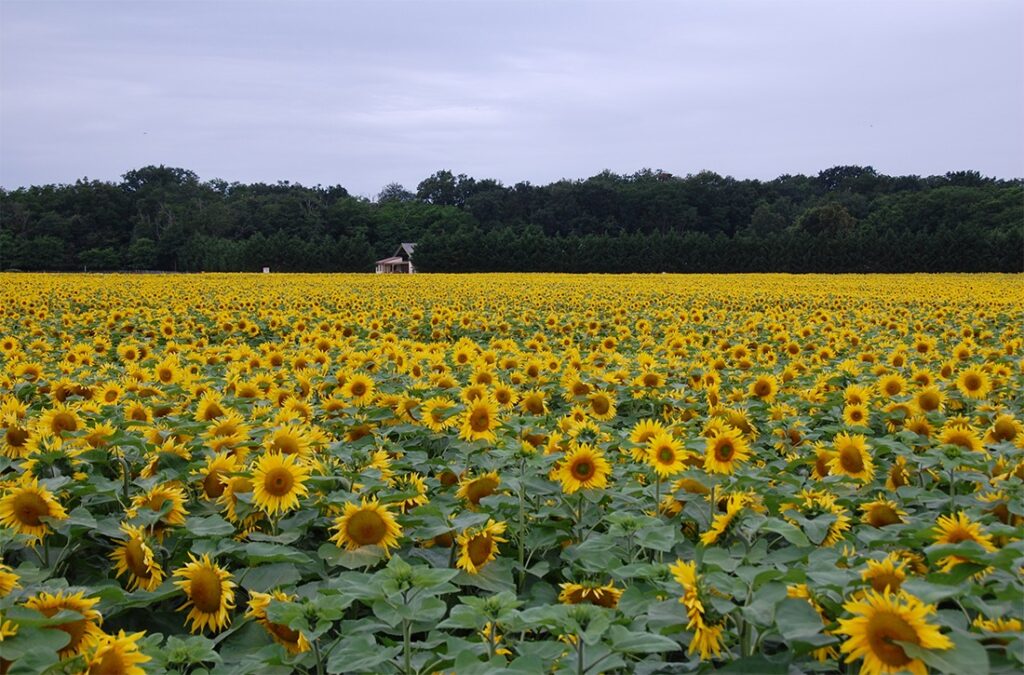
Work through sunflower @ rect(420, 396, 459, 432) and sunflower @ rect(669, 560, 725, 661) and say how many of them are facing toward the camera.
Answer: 1

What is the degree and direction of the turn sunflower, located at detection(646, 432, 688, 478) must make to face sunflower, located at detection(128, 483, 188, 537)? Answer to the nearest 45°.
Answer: approximately 90° to its right

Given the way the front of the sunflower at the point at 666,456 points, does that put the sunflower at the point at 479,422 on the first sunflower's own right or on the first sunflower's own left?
on the first sunflower's own right

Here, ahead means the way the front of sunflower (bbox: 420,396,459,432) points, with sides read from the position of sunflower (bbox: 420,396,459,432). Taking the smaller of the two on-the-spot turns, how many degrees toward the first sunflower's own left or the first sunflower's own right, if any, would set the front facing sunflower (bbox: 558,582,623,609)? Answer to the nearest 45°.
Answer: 0° — it already faces it

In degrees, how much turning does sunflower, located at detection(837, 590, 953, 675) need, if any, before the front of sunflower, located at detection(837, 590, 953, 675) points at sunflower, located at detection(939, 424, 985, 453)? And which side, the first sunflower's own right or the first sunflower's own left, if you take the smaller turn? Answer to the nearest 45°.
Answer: approximately 180°

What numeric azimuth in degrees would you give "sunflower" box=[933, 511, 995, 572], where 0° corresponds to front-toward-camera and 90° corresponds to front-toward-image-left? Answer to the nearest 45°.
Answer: approximately 0°

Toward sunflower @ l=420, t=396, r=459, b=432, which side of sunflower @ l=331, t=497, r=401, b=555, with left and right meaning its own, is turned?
back

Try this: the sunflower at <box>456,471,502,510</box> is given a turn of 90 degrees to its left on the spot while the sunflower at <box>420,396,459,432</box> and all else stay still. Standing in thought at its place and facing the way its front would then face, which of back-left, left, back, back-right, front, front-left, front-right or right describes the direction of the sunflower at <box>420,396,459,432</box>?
left
